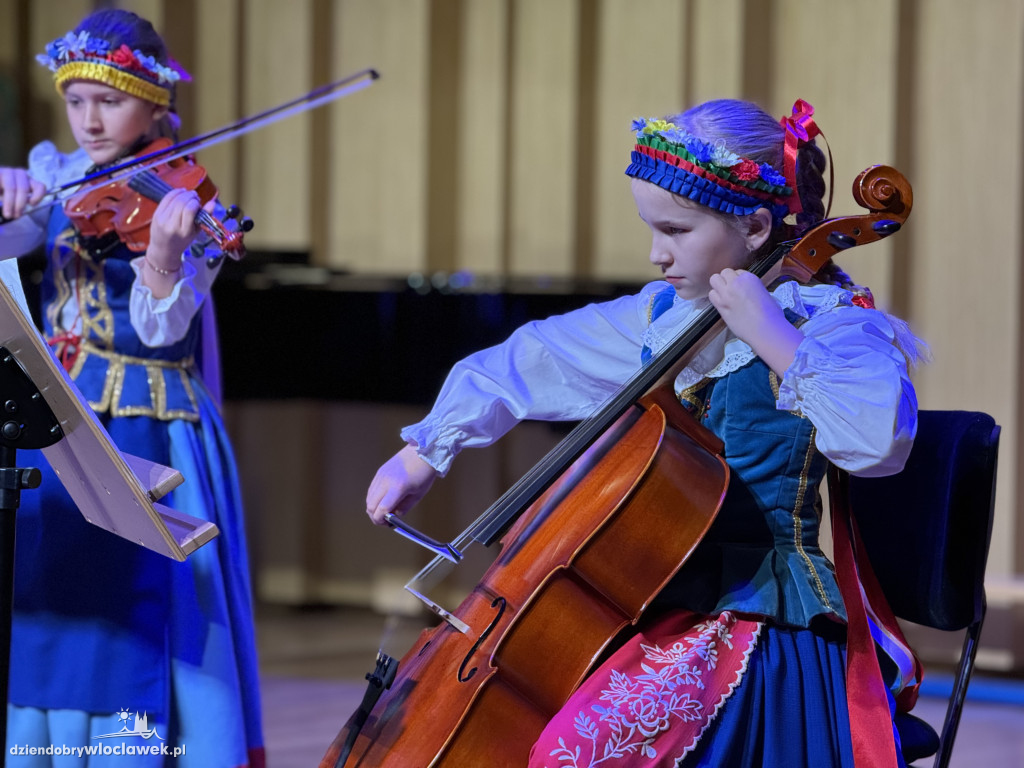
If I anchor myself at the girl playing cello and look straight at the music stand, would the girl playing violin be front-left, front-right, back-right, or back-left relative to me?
front-right

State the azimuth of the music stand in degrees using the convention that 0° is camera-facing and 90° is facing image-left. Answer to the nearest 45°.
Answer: approximately 225°

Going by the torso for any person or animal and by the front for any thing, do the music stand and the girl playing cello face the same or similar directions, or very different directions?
very different directions

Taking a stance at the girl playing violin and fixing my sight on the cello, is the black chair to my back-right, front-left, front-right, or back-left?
front-left

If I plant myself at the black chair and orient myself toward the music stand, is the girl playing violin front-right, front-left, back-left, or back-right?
front-right

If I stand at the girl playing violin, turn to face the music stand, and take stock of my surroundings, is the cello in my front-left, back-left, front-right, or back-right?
front-left

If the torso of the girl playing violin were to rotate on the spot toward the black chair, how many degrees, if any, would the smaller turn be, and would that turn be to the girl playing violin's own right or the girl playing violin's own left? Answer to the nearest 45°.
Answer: approximately 90° to the girl playing violin's own left

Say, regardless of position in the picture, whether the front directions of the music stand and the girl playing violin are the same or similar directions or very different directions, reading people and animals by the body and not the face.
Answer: very different directions

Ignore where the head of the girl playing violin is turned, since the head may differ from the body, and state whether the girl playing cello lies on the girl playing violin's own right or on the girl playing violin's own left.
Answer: on the girl playing violin's own left

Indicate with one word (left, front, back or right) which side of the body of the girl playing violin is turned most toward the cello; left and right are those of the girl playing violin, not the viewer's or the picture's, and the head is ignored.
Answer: left
